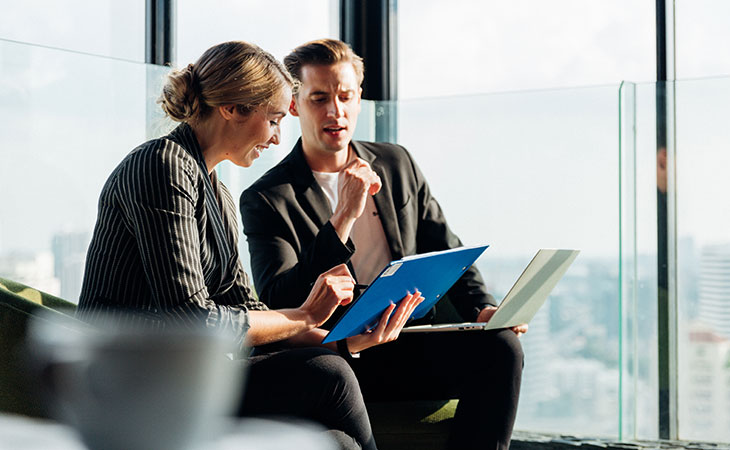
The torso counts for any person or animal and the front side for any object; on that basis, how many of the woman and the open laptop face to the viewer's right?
1

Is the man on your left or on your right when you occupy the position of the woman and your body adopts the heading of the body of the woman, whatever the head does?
on your left

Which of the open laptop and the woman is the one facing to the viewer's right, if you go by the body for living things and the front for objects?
the woman

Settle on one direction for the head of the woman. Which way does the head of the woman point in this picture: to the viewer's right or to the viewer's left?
to the viewer's right

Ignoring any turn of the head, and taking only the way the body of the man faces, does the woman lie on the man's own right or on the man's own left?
on the man's own right

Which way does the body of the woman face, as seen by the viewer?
to the viewer's right
